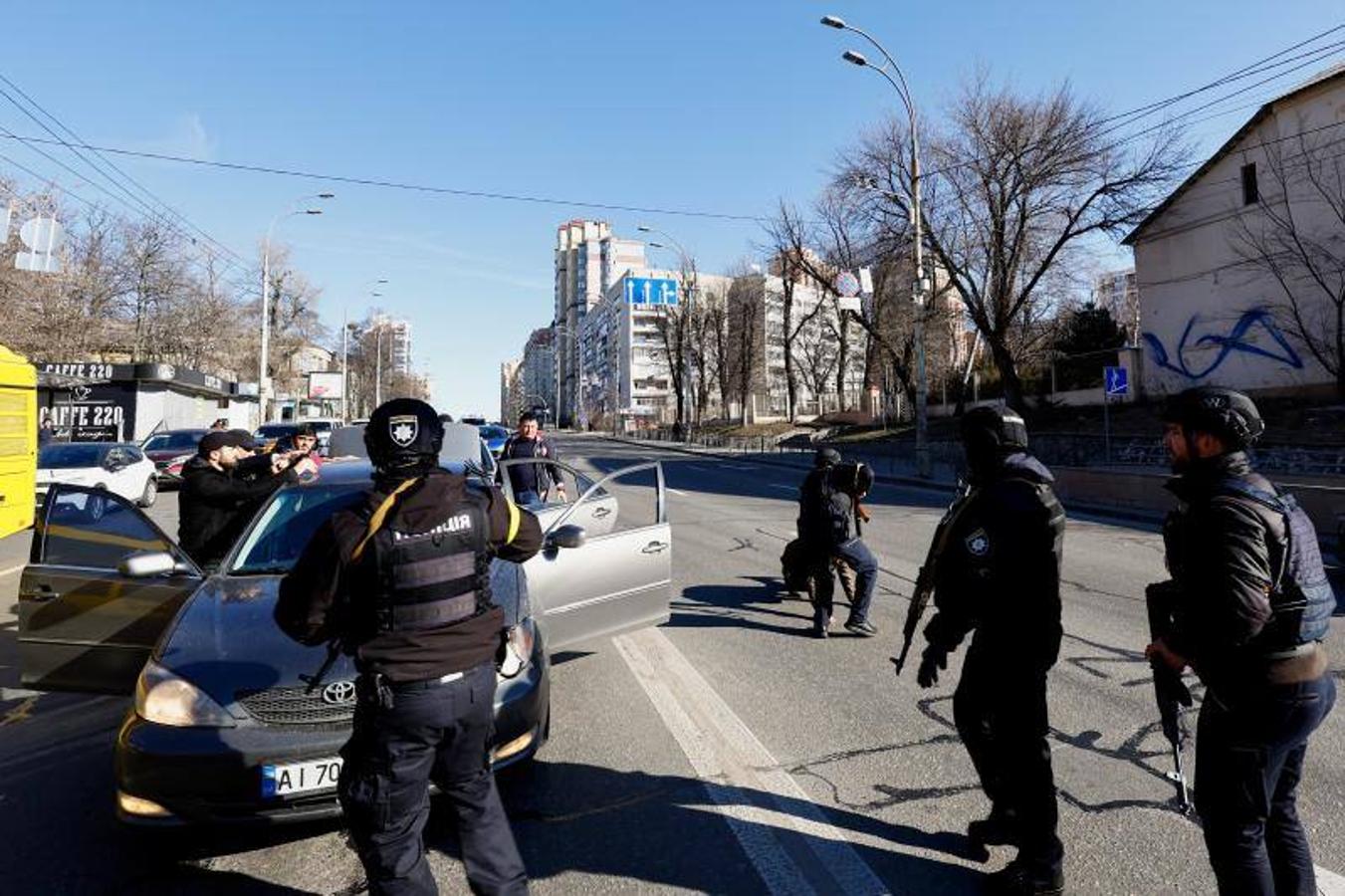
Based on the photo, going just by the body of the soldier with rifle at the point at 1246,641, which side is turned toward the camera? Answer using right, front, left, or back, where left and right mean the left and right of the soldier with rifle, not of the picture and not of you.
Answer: left

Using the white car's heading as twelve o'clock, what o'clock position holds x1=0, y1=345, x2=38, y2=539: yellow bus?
The yellow bus is roughly at 11 o'clock from the white car.

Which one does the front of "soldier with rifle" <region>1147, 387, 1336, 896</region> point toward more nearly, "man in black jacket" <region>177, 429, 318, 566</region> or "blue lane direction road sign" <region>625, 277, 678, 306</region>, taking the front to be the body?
the man in black jacket

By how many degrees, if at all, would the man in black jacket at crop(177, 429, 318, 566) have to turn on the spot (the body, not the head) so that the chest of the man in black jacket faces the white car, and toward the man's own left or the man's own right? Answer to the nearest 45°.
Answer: approximately 90° to the man's own left

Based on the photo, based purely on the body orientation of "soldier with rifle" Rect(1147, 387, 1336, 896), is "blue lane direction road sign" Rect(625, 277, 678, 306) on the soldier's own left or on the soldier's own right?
on the soldier's own right

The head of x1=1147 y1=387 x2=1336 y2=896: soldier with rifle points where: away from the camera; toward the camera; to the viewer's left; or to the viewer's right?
to the viewer's left

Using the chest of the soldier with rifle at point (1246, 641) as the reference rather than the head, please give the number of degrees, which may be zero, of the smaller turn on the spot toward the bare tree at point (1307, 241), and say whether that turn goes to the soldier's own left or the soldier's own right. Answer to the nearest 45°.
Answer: approximately 90° to the soldier's own right

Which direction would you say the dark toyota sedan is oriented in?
toward the camera

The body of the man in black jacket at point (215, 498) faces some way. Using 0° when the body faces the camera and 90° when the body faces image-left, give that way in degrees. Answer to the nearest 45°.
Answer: approximately 270°

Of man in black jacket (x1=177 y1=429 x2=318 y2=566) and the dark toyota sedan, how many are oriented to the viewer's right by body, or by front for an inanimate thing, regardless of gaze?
1

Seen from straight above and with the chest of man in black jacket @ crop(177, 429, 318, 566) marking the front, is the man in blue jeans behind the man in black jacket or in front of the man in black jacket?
in front

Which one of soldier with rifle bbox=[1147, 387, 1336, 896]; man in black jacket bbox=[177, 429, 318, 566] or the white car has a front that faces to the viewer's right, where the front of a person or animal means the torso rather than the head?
the man in black jacket
